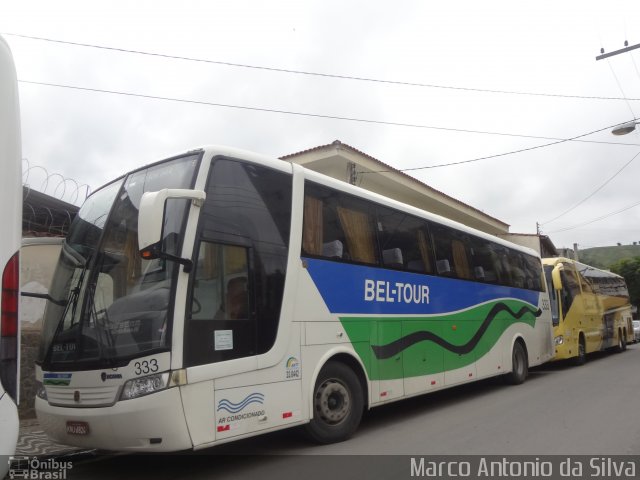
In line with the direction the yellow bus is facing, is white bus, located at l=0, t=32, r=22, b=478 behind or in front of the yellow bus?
in front

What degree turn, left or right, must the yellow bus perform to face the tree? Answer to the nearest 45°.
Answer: approximately 135° to its right

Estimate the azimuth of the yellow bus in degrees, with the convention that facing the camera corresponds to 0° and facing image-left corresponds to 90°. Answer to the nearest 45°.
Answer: approximately 45°

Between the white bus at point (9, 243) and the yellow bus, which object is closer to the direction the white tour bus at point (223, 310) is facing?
the white bus

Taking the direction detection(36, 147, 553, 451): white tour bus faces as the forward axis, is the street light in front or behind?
behind

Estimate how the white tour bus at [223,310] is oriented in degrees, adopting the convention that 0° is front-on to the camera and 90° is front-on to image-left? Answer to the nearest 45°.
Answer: approximately 45°

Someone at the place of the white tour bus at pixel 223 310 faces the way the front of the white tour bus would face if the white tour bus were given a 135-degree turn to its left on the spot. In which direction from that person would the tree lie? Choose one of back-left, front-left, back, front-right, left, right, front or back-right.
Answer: front-left

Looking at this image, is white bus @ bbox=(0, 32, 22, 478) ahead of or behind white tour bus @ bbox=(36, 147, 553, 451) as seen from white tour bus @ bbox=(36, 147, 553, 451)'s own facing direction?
ahead

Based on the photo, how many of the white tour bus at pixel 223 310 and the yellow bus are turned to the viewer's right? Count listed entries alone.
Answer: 0
